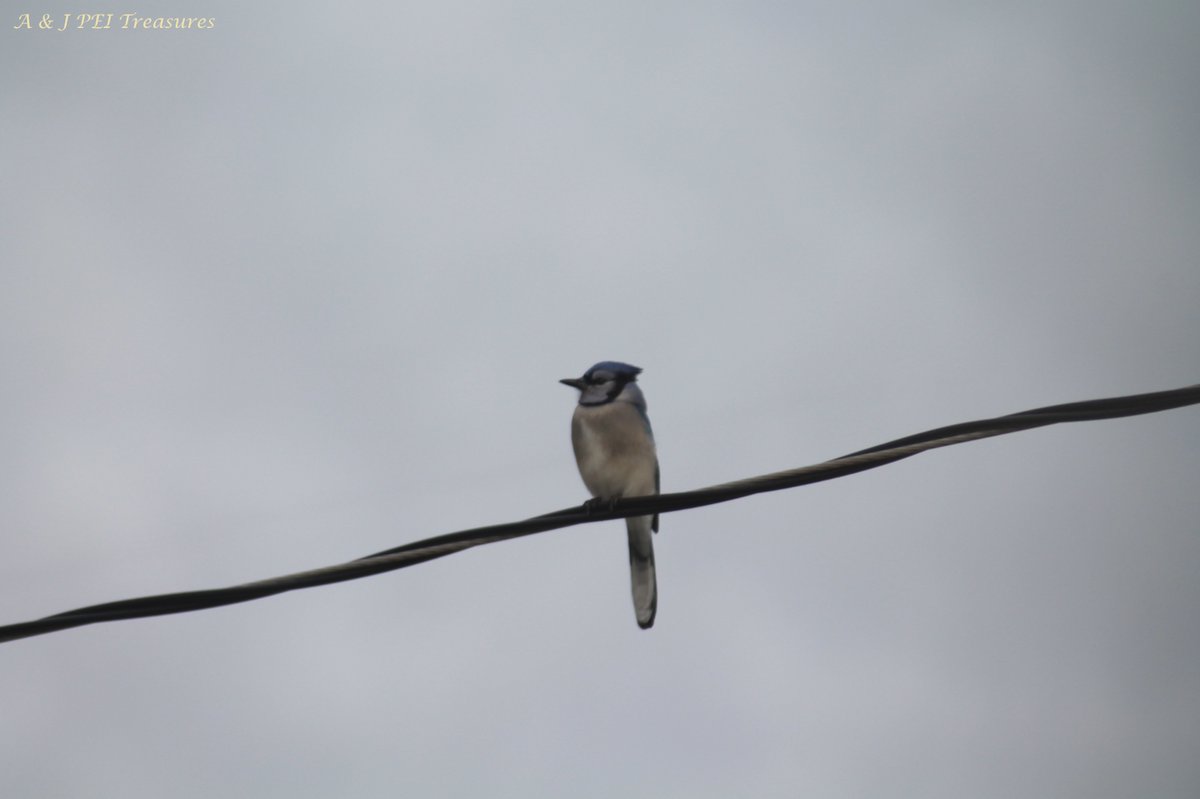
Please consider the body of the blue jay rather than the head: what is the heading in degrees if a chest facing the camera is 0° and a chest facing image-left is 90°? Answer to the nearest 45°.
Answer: approximately 45°
